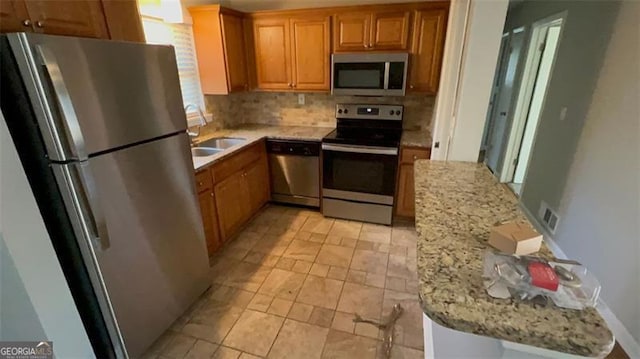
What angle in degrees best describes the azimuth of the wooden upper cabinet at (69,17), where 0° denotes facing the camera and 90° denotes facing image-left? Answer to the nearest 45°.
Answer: approximately 315°

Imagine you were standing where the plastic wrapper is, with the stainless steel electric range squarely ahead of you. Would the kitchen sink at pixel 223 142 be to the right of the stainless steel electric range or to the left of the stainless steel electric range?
left

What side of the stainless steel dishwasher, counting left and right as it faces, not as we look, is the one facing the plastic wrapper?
front

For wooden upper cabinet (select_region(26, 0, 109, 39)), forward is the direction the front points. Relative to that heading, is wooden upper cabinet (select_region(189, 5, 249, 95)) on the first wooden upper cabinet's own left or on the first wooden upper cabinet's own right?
on the first wooden upper cabinet's own left

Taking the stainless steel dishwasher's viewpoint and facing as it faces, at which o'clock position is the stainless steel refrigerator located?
The stainless steel refrigerator is roughly at 1 o'clock from the stainless steel dishwasher.

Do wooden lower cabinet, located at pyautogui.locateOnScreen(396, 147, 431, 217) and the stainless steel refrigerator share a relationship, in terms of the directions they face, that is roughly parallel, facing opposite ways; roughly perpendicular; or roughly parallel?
roughly perpendicular

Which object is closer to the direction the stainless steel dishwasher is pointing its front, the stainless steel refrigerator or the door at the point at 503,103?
the stainless steel refrigerator

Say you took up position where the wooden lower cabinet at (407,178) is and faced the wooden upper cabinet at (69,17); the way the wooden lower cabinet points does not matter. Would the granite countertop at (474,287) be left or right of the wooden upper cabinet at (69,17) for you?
left

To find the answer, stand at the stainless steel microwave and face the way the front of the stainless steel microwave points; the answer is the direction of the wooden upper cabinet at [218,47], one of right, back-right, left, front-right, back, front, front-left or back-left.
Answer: right

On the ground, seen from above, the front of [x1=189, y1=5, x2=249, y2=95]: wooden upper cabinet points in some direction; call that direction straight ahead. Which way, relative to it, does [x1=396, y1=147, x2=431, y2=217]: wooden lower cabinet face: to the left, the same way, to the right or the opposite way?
to the right

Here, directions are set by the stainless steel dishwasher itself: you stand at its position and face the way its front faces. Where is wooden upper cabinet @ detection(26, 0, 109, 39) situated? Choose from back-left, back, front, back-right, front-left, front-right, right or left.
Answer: front-right
